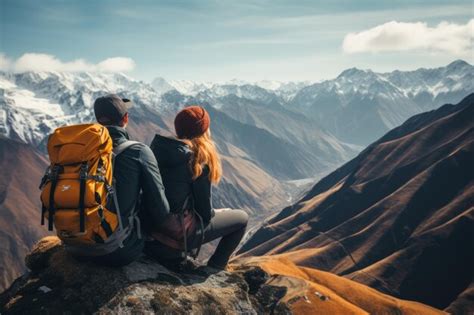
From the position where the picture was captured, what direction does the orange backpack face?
facing the viewer and to the left of the viewer

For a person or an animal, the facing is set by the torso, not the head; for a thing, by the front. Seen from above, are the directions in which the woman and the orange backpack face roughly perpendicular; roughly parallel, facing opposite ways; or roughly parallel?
roughly parallel, facing opposite ways

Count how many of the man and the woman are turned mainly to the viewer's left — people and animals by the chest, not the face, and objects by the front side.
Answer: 0

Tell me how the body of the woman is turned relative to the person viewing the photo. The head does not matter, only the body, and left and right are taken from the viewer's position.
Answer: facing away from the viewer and to the right of the viewer

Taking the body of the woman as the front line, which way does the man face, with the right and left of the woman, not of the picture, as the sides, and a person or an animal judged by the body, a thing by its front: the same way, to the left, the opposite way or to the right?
the same way

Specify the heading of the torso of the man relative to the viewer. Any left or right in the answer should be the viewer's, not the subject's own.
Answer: facing away from the viewer and to the right of the viewer
